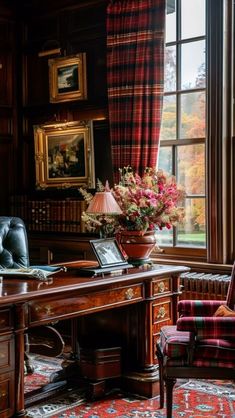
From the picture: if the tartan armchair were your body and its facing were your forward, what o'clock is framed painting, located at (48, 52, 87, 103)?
The framed painting is roughly at 2 o'clock from the tartan armchair.

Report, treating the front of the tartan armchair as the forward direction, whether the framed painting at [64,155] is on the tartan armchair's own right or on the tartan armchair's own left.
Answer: on the tartan armchair's own right

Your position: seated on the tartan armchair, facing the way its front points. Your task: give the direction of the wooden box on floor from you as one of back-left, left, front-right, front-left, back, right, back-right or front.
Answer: front-right

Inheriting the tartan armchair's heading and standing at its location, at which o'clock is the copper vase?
The copper vase is roughly at 2 o'clock from the tartan armchair.

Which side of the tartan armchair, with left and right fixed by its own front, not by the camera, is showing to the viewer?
left

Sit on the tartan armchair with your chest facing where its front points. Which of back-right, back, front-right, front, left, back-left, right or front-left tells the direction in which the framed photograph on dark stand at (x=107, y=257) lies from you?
front-right

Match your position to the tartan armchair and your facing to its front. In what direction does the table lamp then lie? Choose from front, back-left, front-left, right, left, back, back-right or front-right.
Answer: front-right

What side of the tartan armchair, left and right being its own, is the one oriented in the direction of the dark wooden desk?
front

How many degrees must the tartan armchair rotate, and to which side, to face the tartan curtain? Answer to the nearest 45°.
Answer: approximately 90° to its right
